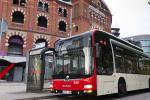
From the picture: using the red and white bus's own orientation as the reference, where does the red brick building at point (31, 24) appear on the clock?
The red brick building is roughly at 4 o'clock from the red and white bus.

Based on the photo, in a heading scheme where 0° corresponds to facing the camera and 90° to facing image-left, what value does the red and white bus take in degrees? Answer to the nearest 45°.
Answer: approximately 45°

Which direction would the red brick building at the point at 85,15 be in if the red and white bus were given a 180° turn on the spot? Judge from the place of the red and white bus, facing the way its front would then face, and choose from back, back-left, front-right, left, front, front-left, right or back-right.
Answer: front-left
